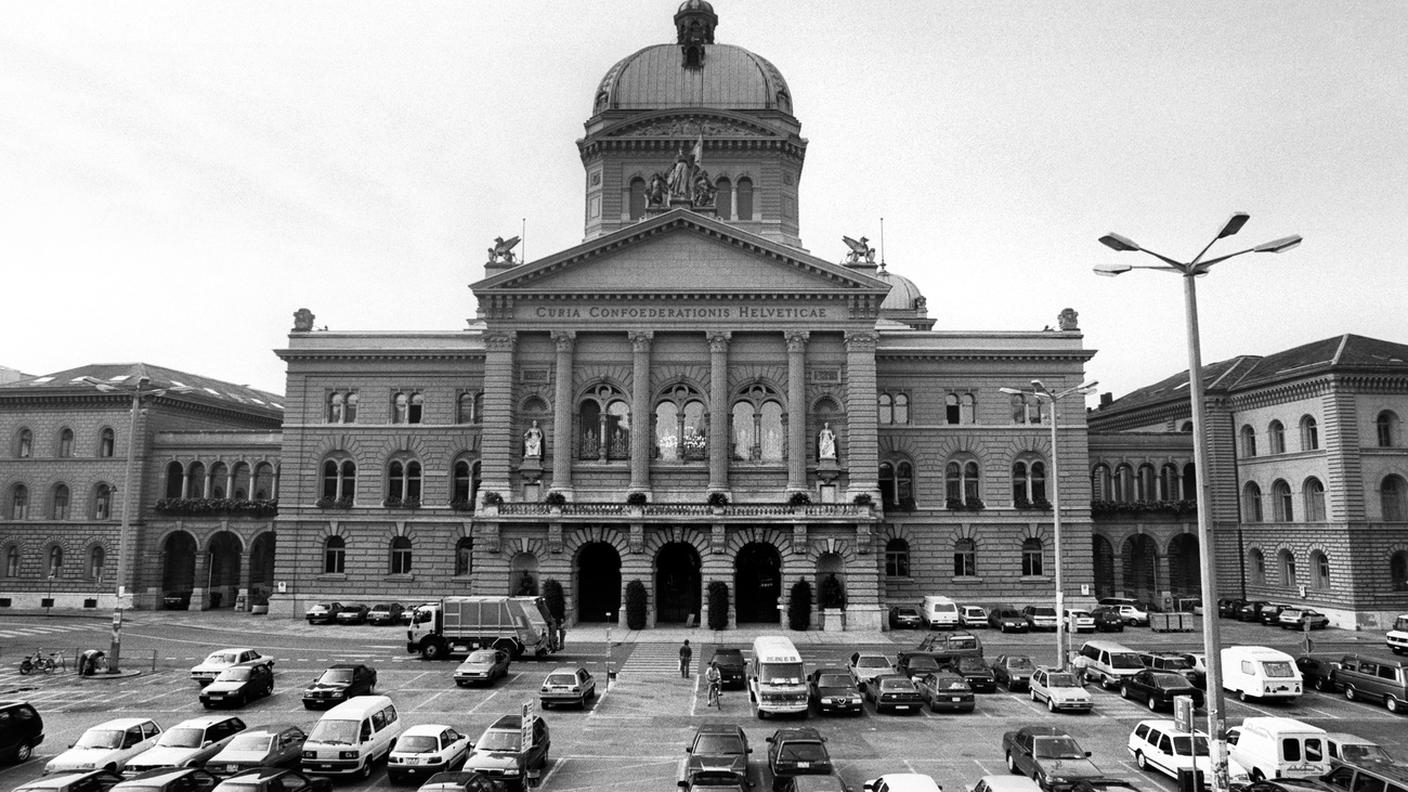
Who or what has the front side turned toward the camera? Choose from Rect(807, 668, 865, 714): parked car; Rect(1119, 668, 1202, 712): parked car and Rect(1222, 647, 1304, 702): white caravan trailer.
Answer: Rect(807, 668, 865, 714): parked car

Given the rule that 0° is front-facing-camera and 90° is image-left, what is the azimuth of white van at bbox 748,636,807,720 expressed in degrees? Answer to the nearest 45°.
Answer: approximately 0°

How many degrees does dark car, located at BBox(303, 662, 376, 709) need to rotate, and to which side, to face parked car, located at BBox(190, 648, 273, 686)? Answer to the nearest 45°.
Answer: approximately 90° to its right

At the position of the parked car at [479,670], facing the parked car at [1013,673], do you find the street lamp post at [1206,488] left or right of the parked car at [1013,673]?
right

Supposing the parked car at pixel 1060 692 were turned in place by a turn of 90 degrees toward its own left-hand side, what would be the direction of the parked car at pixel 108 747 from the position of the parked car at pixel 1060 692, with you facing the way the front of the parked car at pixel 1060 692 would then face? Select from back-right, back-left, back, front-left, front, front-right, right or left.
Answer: back

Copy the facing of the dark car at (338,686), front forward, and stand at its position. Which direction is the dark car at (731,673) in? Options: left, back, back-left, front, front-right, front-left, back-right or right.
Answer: back-left

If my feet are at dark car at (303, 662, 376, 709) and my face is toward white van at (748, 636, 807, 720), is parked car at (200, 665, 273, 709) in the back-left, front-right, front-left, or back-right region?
back-right

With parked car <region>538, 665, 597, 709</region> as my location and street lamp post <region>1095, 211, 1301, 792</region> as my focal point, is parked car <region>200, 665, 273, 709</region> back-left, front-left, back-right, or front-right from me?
back-right

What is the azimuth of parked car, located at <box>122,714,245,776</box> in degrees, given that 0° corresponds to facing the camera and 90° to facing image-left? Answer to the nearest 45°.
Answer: approximately 45°
